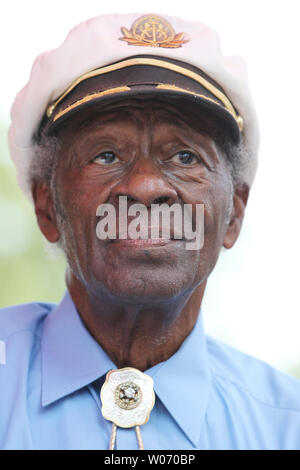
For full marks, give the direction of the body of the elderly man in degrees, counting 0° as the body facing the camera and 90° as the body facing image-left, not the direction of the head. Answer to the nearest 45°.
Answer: approximately 0°
